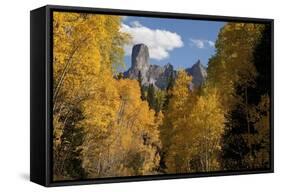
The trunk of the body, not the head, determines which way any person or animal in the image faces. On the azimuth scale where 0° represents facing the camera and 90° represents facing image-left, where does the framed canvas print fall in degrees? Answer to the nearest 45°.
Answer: approximately 315°
